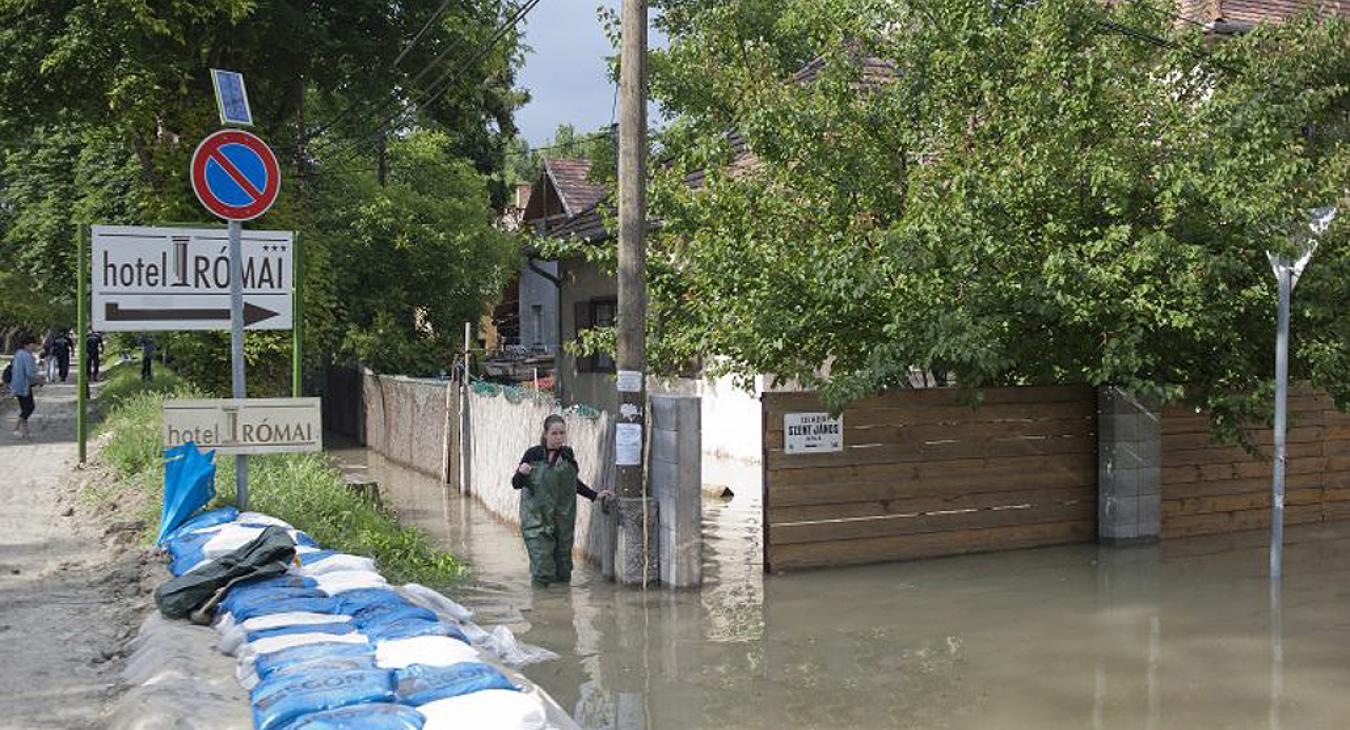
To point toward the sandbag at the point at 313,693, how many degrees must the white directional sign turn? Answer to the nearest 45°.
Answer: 0° — it already faces it

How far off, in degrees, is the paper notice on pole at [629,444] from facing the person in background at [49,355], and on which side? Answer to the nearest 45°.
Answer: approximately 135° to its right

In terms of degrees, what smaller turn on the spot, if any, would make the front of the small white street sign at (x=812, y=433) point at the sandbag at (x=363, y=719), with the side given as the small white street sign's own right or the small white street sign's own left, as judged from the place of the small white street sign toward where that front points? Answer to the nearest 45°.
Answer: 0° — it already faces it

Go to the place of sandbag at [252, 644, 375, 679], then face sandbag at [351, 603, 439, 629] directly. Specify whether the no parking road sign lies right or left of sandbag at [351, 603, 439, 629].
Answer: left

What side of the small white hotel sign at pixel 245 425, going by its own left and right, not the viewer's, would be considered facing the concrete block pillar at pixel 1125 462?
left

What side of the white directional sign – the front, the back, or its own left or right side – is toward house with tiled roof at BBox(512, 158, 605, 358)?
back

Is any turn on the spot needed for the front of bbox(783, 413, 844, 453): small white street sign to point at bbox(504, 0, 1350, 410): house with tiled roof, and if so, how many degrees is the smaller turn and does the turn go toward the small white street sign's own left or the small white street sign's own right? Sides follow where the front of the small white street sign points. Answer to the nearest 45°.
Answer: approximately 180°

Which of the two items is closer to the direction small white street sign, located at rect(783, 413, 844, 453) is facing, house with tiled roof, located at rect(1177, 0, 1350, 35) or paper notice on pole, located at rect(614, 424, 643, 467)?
the paper notice on pole

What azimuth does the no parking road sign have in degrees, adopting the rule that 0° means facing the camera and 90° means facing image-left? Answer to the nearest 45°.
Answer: approximately 0°

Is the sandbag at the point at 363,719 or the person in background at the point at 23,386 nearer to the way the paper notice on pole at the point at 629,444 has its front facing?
the sandbag
